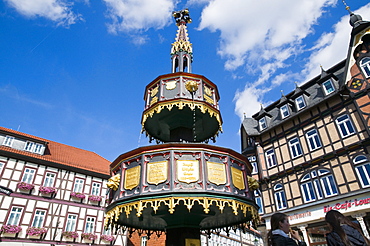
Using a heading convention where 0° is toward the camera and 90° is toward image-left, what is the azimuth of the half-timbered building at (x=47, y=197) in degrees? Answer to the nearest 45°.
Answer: approximately 315°

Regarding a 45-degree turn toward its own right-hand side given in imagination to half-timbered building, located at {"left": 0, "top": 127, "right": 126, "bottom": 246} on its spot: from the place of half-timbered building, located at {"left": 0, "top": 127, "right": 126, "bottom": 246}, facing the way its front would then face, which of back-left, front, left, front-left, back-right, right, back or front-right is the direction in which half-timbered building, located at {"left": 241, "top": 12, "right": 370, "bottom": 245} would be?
front-left
